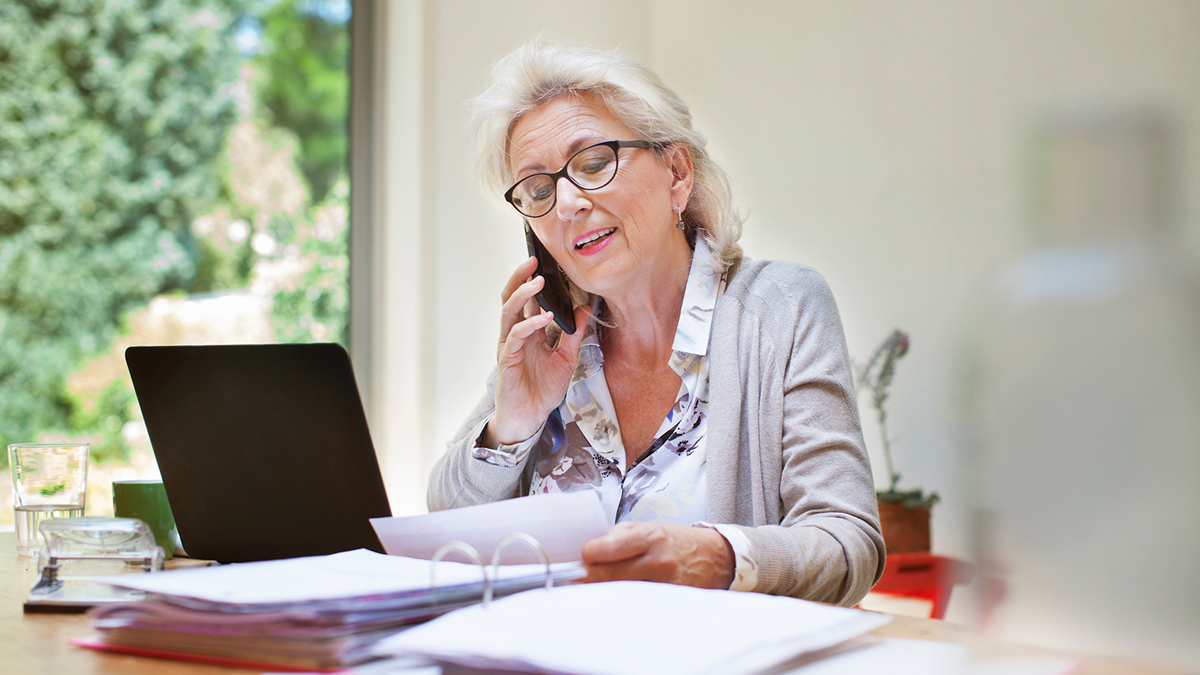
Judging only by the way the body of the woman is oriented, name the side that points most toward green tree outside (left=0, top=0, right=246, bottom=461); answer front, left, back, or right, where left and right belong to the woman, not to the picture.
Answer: right

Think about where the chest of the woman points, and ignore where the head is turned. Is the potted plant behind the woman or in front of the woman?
behind

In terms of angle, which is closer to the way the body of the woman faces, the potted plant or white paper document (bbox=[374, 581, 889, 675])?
the white paper document

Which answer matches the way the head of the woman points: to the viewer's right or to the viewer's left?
to the viewer's left

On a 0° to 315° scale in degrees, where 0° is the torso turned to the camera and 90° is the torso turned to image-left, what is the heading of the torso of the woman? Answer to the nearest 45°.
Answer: approximately 45°

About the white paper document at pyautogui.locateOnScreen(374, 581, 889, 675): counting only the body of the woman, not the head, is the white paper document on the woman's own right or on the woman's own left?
on the woman's own left
